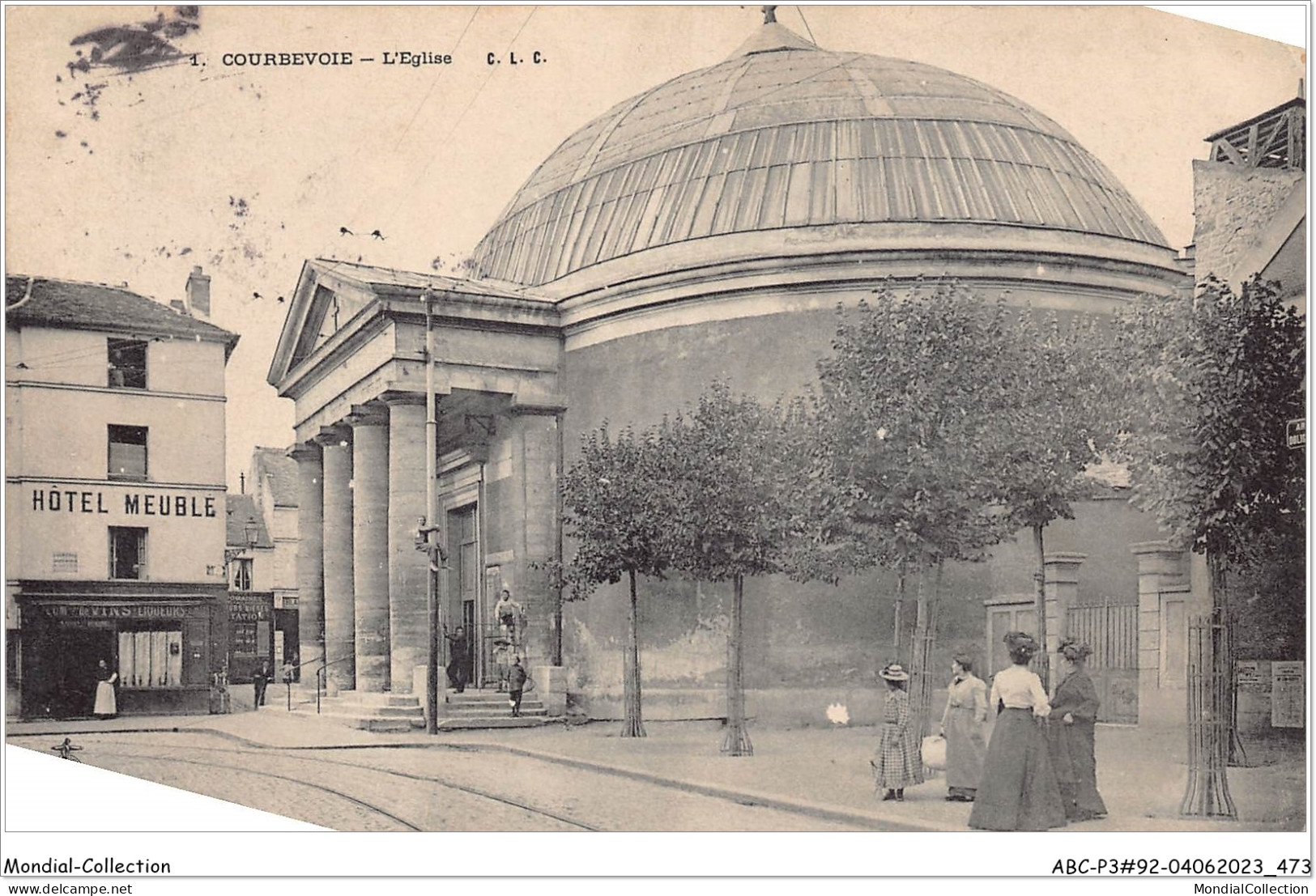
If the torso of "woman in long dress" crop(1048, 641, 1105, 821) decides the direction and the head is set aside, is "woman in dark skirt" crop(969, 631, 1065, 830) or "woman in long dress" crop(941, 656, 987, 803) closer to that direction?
the woman in dark skirt

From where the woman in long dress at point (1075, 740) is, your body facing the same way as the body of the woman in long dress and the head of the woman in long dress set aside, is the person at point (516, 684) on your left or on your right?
on your right

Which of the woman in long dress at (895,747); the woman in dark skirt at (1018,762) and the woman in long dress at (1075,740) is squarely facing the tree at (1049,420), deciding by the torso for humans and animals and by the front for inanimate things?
the woman in dark skirt

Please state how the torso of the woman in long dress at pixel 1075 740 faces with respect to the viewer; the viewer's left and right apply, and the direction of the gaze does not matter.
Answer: facing the viewer and to the left of the viewer

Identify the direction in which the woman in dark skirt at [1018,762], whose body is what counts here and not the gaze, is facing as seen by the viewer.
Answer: away from the camera

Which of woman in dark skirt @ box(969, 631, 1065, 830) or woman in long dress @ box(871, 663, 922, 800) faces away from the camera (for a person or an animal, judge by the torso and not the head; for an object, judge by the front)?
the woman in dark skirt
